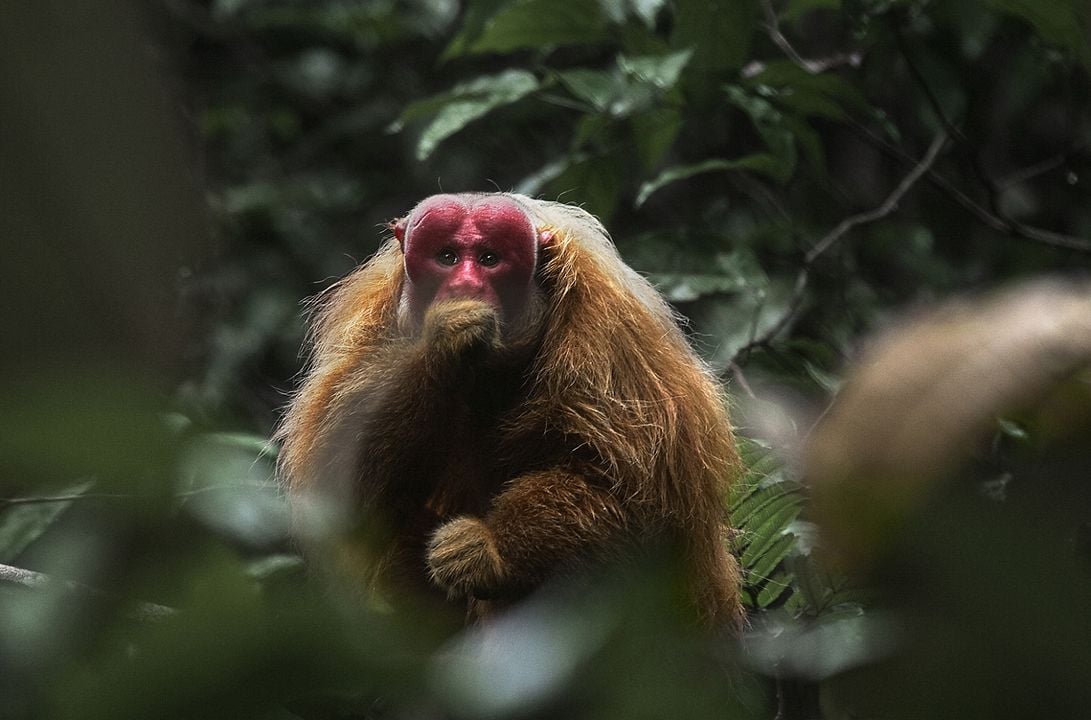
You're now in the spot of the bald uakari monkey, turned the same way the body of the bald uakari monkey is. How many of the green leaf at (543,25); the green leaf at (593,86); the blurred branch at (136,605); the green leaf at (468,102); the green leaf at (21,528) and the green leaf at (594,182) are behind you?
4

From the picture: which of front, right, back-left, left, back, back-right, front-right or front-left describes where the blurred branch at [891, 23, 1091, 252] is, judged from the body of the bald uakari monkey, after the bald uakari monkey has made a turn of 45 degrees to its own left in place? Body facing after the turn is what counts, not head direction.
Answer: left

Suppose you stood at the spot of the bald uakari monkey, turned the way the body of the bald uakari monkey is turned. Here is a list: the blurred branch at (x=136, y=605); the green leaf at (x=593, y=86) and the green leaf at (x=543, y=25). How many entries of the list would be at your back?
2

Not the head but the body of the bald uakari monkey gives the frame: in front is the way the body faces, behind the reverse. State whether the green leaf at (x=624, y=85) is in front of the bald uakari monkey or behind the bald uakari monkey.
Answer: behind

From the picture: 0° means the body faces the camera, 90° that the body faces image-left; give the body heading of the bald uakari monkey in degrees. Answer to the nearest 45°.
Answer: approximately 0°

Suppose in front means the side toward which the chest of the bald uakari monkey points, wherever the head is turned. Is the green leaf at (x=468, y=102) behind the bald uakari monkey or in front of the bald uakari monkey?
behind

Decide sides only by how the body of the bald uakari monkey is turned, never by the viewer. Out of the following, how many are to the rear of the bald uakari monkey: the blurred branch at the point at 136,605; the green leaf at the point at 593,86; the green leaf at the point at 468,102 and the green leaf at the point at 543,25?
3

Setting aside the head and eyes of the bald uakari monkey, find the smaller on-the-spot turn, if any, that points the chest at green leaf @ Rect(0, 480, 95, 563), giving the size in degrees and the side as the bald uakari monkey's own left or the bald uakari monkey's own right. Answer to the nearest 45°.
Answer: approximately 45° to the bald uakari monkey's own right

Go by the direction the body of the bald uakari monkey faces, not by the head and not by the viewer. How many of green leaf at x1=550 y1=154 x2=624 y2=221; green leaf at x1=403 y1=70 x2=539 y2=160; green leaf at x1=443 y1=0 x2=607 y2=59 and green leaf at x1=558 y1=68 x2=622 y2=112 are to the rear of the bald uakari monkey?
4

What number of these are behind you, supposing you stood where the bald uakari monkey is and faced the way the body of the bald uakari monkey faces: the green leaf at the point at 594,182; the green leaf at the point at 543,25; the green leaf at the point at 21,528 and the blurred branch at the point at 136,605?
2

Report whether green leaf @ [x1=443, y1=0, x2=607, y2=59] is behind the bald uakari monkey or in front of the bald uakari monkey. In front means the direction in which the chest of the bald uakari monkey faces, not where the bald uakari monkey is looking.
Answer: behind

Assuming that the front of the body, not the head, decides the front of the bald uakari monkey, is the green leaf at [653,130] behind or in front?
behind

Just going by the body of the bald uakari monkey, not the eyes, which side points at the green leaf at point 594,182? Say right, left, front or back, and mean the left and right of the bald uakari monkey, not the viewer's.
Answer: back
